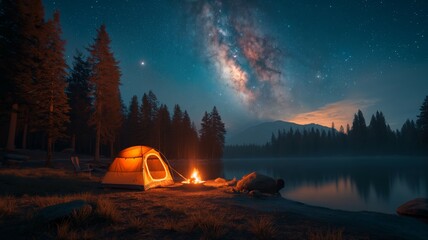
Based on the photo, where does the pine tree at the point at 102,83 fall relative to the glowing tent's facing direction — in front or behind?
behind

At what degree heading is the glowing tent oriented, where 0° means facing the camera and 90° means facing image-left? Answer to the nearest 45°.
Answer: approximately 315°

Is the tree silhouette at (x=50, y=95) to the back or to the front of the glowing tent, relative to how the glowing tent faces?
to the back

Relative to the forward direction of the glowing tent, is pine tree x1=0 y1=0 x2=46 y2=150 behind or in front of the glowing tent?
behind
